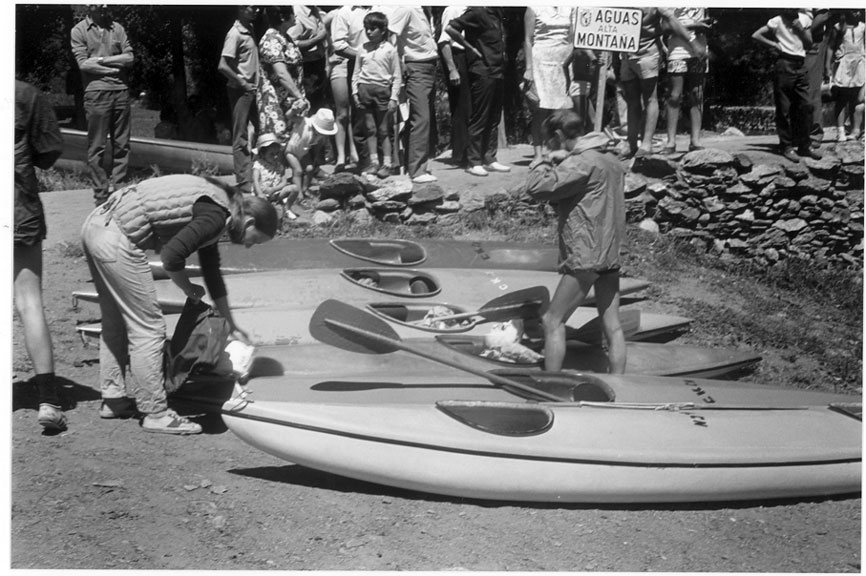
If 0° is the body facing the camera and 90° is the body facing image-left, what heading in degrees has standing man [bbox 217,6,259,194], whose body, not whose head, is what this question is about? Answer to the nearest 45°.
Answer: approximately 315°

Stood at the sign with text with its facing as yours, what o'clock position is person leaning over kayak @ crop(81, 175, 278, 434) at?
The person leaning over kayak is roughly at 1 o'clock from the sign with text.

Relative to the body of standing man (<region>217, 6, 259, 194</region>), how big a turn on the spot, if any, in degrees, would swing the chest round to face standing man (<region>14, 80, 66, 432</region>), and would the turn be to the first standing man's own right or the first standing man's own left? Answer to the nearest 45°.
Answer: approximately 45° to the first standing man's own right

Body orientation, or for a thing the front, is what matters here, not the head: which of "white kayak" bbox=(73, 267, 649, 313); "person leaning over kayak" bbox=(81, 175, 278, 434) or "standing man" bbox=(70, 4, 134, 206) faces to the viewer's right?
the person leaning over kayak

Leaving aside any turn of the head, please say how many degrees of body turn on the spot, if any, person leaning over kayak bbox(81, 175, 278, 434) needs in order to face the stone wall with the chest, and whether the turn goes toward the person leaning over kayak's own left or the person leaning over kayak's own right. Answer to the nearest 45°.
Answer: approximately 45° to the person leaning over kayak's own left

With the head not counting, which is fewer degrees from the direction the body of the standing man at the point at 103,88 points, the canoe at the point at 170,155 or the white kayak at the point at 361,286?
the white kayak

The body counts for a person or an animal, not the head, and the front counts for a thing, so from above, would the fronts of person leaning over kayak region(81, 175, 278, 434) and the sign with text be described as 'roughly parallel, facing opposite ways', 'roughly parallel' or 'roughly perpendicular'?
roughly perpendicular

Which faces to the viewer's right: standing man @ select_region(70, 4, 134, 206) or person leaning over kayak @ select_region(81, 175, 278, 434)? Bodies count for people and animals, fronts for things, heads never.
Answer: the person leaning over kayak

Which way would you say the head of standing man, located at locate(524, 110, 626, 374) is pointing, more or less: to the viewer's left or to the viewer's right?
to the viewer's left
